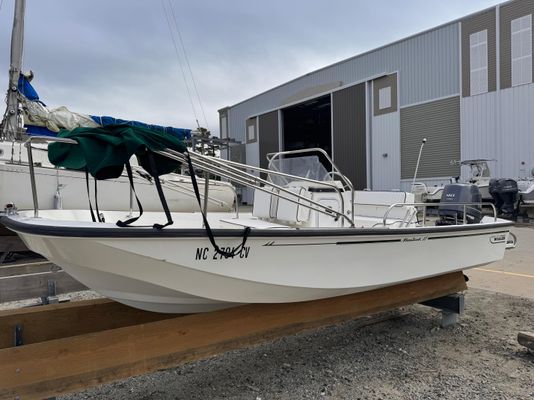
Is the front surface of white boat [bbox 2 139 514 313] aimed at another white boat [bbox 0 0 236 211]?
no

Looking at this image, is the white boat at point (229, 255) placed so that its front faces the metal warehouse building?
no

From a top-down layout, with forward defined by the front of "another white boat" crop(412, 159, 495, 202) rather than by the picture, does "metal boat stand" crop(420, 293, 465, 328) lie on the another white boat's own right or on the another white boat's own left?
on the another white boat's own left

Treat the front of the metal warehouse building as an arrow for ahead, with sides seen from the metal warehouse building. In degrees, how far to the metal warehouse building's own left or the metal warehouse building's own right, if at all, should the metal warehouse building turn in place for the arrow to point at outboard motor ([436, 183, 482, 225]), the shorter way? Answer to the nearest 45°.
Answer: approximately 45° to the metal warehouse building's own left

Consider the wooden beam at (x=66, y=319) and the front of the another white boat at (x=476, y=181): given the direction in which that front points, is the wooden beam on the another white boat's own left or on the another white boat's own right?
on the another white boat's own left

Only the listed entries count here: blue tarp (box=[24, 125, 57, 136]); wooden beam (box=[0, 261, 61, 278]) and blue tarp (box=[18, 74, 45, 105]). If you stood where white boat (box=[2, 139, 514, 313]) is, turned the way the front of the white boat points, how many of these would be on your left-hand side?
0

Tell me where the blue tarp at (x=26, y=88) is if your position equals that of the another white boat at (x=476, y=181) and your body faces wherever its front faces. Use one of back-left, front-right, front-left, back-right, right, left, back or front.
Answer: front-left

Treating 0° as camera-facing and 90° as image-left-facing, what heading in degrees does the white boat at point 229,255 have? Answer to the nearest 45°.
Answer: approximately 45°

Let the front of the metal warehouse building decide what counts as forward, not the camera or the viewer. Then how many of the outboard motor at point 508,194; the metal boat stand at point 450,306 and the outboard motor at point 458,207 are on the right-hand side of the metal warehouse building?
0

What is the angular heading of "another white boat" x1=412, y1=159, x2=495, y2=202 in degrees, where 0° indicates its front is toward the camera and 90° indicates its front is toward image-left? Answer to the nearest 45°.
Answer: approximately 90°

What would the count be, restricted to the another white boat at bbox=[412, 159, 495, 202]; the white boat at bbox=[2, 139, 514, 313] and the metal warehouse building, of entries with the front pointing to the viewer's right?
0

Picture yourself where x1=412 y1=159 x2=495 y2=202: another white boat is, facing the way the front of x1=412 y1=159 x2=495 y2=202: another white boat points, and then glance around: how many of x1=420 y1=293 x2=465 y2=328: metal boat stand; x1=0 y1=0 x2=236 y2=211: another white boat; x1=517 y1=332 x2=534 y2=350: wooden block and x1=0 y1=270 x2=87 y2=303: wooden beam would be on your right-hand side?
0

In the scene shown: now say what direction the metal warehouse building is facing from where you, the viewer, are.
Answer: facing the viewer and to the left of the viewer

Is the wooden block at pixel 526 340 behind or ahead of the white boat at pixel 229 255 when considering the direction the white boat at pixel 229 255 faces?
behind

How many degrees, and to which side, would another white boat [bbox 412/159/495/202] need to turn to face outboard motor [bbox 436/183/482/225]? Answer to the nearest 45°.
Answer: approximately 90° to its left
